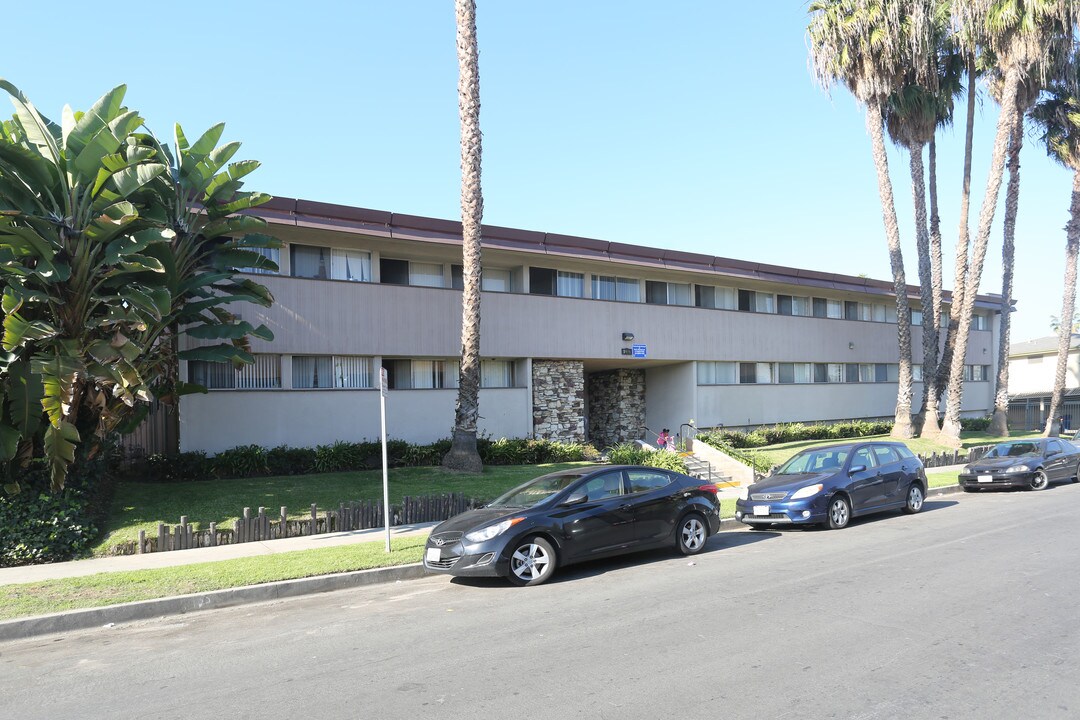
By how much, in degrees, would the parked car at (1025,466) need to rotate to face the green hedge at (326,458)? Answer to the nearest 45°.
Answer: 0° — it already faces it

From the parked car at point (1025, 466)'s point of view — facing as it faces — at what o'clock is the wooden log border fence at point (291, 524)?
The wooden log border fence is roughly at 12 o'clock from the parked car.

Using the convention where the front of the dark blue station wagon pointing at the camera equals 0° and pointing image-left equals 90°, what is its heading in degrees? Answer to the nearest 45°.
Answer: approximately 45°

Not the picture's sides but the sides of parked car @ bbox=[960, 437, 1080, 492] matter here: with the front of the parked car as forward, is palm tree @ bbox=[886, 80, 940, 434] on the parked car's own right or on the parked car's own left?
on the parked car's own right

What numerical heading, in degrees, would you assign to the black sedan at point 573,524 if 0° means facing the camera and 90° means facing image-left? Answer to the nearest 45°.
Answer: approximately 45°

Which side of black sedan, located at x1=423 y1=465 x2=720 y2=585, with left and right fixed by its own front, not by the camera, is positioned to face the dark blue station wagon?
back

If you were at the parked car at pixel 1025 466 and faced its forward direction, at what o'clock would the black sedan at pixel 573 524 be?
The black sedan is roughly at 11 o'clock from the parked car.

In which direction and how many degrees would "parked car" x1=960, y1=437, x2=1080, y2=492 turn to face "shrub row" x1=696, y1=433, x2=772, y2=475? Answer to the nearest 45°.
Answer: approximately 45° to its right

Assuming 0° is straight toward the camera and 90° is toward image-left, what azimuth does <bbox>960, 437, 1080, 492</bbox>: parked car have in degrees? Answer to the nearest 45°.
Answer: approximately 45°

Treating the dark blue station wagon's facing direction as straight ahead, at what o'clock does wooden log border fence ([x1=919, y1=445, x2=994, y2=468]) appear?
The wooden log border fence is roughly at 5 o'clock from the dark blue station wagon.

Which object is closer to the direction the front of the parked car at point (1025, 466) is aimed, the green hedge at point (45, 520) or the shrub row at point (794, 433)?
the green hedge

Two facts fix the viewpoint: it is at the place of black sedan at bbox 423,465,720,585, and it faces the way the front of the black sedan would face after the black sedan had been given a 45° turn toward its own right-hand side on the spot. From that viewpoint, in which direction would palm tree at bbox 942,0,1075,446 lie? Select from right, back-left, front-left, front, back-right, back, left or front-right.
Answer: back-right

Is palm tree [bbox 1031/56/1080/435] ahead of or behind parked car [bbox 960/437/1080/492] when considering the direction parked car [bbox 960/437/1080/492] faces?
behind
